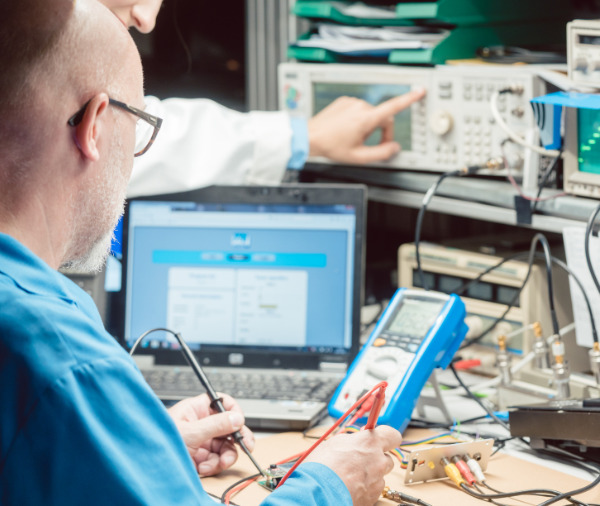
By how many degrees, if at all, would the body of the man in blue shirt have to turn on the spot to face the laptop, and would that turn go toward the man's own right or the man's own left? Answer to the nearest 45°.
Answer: approximately 45° to the man's own left

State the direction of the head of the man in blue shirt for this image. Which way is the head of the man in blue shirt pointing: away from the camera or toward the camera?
away from the camera

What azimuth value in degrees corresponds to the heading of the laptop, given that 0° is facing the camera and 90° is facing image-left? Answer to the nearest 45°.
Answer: approximately 0°

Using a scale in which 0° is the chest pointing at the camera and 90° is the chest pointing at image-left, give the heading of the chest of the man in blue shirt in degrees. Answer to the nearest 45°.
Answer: approximately 225°

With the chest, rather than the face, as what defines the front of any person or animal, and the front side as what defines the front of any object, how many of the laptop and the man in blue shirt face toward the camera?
1

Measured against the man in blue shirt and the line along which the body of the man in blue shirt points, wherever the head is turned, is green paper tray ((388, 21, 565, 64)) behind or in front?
in front

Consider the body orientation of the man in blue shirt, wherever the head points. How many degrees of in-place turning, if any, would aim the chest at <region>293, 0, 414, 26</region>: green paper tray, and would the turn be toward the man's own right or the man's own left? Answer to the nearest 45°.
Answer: approximately 45° to the man's own left

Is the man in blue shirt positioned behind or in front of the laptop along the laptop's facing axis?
in front
